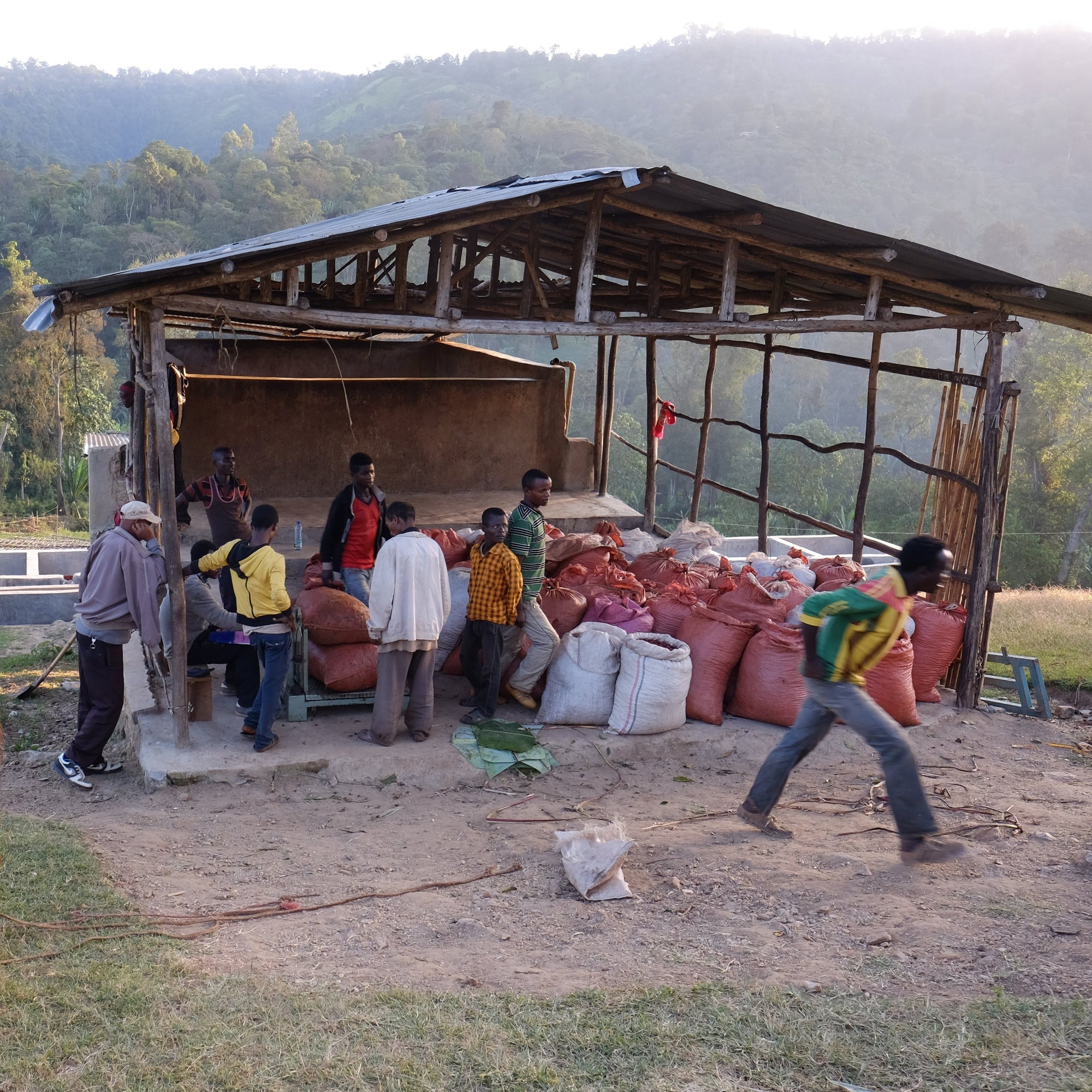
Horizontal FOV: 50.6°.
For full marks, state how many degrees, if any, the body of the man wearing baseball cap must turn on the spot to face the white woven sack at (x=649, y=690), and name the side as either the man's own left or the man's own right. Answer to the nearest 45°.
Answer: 0° — they already face it

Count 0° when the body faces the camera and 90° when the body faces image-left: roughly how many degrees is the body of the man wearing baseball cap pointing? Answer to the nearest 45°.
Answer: approximately 270°

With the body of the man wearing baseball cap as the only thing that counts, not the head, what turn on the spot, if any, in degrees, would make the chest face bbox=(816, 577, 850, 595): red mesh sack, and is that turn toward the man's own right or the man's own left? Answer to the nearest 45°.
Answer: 0° — they already face it

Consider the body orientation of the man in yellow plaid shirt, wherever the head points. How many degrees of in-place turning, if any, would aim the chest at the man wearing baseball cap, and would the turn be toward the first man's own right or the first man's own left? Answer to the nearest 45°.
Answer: approximately 45° to the first man's own right

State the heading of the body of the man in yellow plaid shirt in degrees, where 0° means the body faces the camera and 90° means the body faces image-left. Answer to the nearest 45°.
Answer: approximately 45°

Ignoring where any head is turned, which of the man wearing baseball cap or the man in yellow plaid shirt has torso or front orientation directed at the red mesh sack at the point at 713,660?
the man wearing baseball cap

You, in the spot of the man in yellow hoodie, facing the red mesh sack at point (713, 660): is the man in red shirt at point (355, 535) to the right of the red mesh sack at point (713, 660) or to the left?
left

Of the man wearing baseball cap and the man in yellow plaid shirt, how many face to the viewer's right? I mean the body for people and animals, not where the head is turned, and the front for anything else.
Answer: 1

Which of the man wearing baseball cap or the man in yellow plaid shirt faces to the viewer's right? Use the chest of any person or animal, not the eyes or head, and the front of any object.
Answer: the man wearing baseball cap
